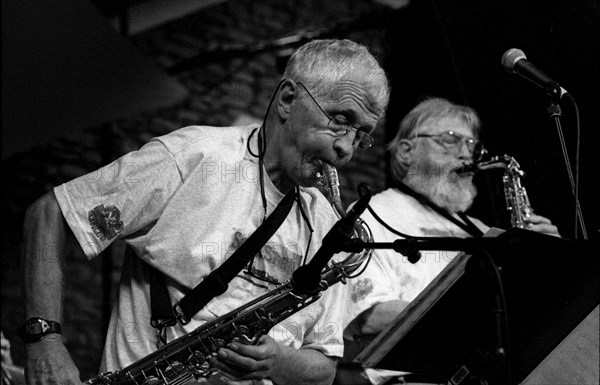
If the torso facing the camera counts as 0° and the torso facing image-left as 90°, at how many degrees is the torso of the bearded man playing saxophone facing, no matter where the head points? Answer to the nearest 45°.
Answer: approximately 315°

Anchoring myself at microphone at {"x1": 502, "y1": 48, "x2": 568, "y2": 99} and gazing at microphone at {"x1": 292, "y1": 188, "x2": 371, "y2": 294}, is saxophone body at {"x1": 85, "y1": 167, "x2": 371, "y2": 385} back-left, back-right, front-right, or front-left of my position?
front-right

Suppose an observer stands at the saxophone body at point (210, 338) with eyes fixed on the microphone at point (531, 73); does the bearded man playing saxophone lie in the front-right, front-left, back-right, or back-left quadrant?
front-left

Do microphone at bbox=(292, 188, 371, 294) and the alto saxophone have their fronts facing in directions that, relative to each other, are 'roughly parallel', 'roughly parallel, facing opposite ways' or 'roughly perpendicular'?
roughly parallel, facing opposite ways

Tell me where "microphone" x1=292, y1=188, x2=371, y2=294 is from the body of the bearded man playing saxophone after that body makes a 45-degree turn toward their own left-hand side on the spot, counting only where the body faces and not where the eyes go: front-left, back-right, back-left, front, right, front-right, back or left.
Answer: right

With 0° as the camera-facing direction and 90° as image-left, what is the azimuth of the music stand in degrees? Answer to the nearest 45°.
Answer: approximately 135°

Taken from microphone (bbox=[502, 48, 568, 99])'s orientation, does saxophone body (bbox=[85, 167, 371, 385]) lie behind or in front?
in front

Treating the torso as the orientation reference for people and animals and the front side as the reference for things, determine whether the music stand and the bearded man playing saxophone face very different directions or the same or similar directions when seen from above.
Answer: very different directions

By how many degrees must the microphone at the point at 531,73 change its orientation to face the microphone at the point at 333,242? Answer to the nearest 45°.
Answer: approximately 45° to its left

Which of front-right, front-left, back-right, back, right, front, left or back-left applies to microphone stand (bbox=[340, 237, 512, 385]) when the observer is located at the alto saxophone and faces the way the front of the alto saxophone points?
right

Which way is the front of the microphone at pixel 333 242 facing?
to the viewer's left

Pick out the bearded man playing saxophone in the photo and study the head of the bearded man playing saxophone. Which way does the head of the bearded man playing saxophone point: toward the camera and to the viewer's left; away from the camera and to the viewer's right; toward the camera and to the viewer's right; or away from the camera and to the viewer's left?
toward the camera and to the viewer's right

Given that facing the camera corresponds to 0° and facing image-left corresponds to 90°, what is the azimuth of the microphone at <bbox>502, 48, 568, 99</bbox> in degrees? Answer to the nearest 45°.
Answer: approximately 90°

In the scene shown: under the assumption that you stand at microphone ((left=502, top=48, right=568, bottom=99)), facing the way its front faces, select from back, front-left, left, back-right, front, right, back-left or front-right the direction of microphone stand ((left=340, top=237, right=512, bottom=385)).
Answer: left
